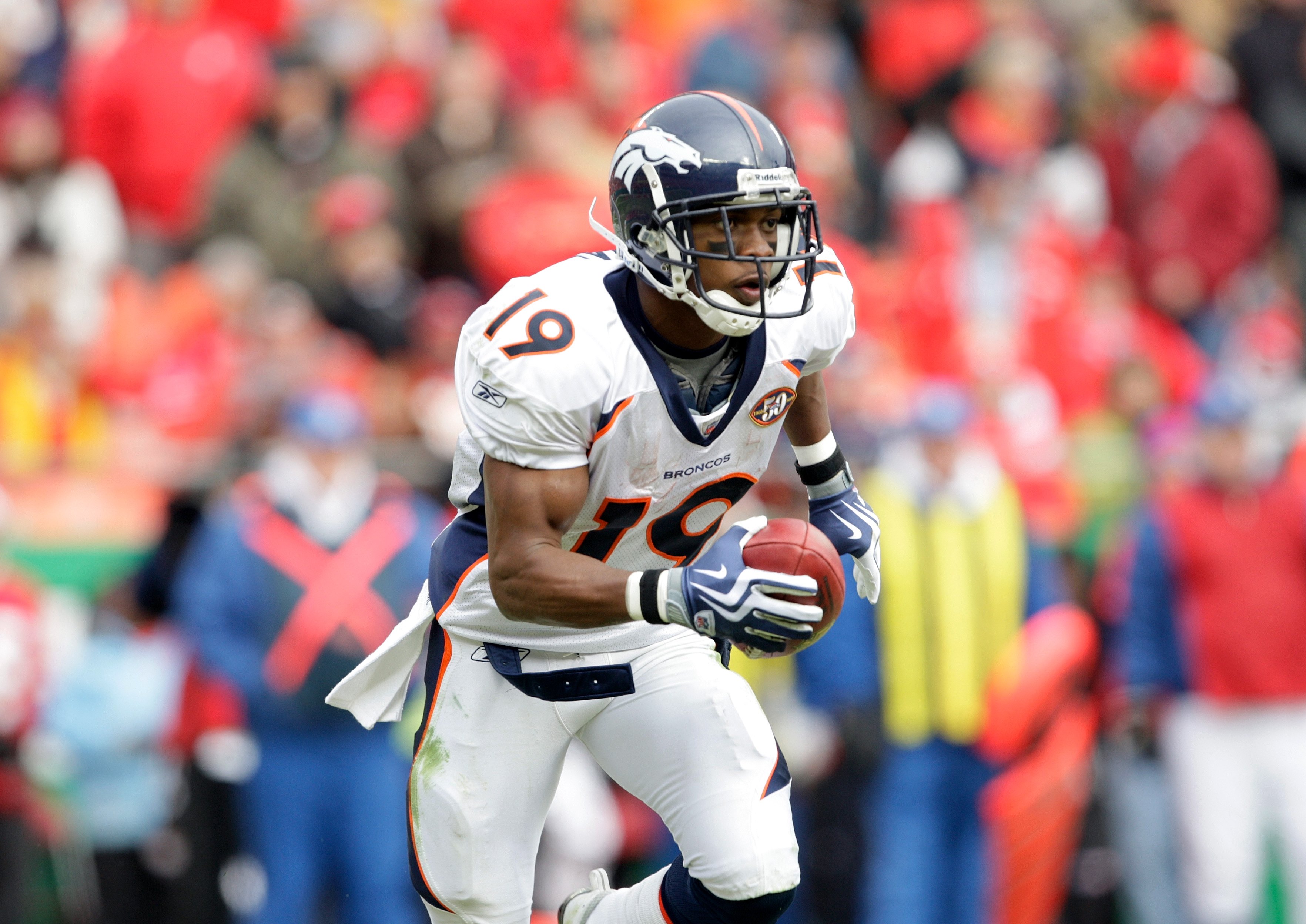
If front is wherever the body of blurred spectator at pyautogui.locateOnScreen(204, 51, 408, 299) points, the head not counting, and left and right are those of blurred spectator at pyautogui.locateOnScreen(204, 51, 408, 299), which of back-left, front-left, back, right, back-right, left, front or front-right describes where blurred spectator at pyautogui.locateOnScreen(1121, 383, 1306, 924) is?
front-left

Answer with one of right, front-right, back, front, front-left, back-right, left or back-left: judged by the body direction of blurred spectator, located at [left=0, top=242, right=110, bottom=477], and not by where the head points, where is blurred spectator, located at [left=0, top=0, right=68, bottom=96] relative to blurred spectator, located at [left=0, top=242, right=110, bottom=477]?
back

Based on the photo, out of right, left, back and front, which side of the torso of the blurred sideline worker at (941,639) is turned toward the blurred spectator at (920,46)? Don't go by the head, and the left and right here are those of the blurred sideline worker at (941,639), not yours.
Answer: back

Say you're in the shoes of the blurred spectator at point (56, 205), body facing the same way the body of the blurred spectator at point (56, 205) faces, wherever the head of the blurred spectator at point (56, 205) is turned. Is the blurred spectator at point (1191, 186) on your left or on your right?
on your left

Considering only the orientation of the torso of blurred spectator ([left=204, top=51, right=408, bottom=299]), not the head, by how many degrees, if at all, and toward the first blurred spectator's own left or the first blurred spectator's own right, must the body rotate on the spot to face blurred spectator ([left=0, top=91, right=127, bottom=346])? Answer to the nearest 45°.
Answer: approximately 90° to the first blurred spectator's own right

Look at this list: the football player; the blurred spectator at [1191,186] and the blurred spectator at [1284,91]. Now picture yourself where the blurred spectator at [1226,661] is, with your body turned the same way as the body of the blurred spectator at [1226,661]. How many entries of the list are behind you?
2

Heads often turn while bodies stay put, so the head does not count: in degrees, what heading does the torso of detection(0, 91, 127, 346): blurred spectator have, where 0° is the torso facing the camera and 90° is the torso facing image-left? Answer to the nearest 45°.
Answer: approximately 0°

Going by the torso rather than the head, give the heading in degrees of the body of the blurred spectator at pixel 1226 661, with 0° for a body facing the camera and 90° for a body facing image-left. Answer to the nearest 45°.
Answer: approximately 0°

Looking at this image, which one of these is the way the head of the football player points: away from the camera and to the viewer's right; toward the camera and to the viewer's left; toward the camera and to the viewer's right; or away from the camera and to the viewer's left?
toward the camera and to the viewer's right

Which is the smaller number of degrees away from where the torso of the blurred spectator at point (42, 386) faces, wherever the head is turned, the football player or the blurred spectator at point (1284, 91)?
the football player
